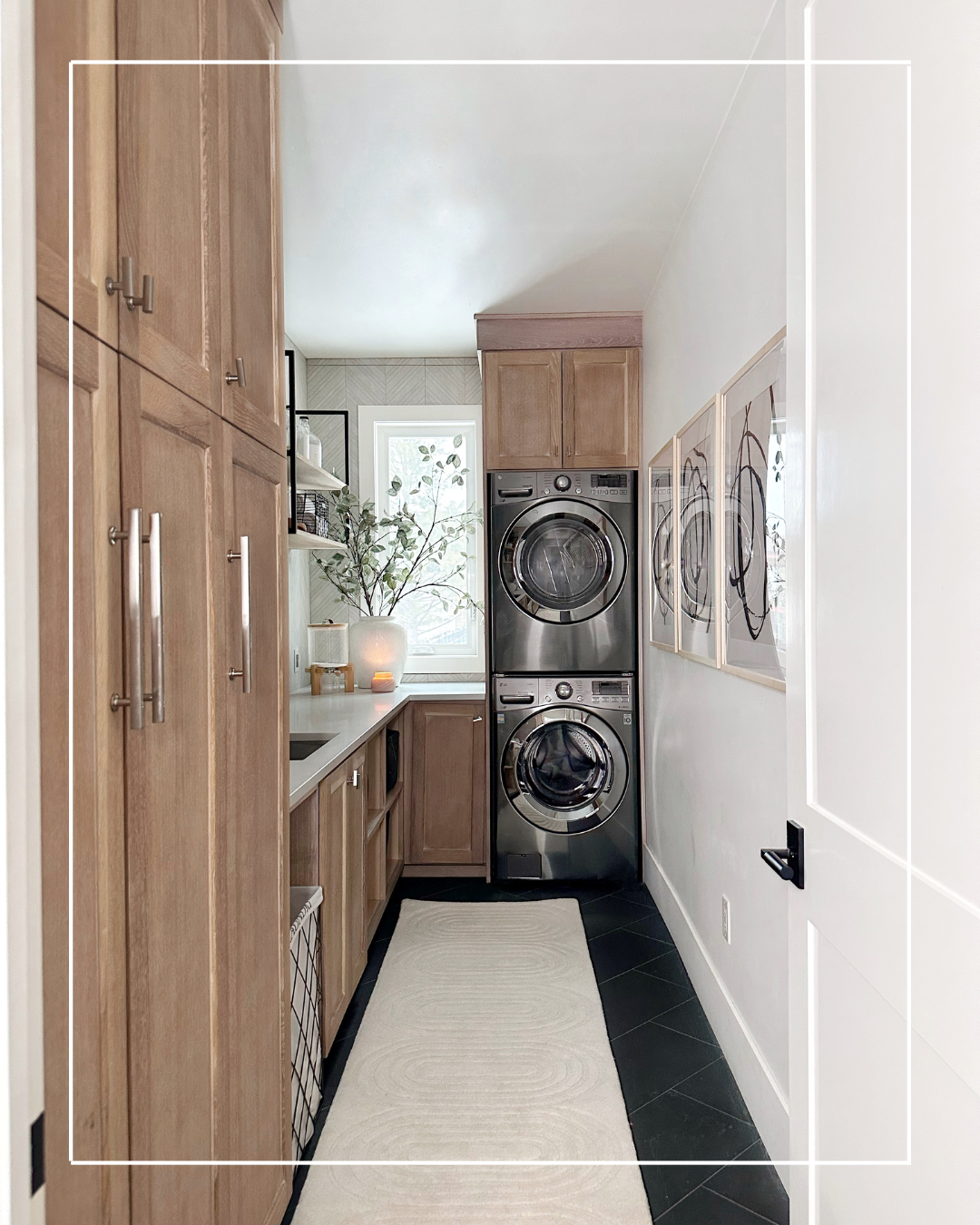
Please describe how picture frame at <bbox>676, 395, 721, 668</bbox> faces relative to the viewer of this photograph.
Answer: facing to the left of the viewer

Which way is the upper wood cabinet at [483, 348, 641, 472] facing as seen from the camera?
toward the camera

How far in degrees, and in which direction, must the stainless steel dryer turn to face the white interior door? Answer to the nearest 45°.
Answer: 0° — it already faces it

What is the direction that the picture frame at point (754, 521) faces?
to the viewer's left

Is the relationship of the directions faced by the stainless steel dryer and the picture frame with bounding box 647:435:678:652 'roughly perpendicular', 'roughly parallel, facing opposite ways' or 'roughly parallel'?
roughly perpendicular

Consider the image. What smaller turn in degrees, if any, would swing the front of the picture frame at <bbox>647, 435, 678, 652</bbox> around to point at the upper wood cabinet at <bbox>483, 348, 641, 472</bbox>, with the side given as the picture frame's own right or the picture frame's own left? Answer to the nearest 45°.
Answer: approximately 45° to the picture frame's own right

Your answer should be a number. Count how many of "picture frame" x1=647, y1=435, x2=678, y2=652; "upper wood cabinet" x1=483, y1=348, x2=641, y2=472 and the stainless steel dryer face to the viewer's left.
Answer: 1

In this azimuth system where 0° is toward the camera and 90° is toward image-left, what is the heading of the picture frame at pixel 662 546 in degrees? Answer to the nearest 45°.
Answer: approximately 90°

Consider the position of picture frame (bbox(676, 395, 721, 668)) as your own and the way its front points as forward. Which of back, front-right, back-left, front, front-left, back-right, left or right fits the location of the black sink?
front

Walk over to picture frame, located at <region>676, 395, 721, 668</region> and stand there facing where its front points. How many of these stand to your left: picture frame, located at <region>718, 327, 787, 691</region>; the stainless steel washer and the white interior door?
2

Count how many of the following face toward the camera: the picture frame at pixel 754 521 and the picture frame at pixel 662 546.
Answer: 0

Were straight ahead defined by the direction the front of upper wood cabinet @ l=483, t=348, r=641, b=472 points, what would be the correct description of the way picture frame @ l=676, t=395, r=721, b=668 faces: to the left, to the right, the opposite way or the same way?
to the right

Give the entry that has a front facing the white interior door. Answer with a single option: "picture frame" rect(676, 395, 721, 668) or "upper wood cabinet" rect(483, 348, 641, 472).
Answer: the upper wood cabinet

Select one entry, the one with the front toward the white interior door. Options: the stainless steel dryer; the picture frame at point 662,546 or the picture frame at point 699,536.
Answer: the stainless steel dryer

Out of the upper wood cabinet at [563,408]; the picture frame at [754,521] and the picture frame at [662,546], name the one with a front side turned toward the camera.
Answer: the upper wood cabinet

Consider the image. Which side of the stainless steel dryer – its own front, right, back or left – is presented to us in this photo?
front

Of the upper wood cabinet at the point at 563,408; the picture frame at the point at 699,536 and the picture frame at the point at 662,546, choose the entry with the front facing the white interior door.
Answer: the upper wood cabinet
